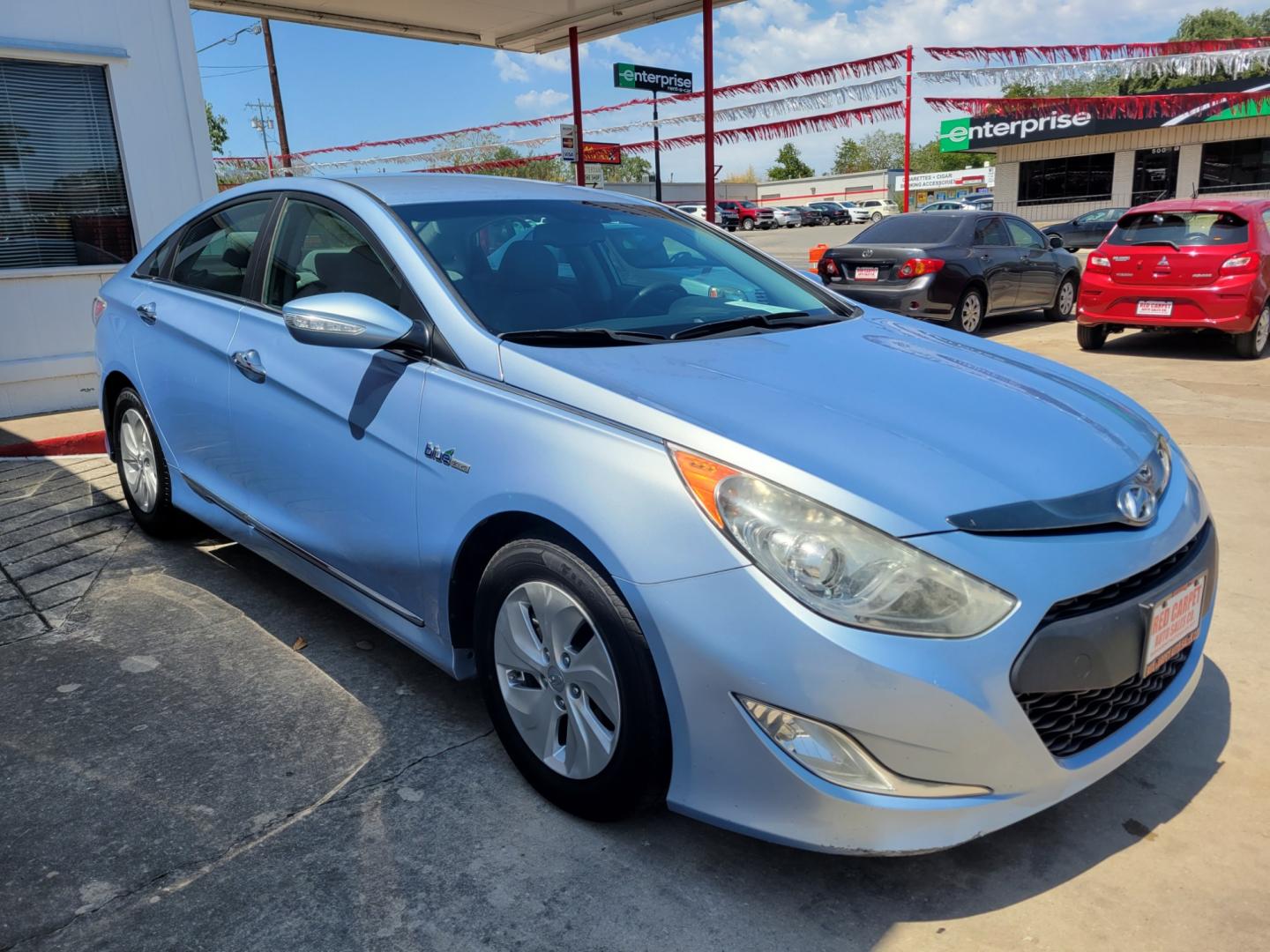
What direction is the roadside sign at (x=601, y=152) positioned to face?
toward the camera

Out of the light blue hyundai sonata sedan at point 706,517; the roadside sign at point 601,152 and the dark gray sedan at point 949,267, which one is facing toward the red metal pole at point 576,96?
the roadside sign

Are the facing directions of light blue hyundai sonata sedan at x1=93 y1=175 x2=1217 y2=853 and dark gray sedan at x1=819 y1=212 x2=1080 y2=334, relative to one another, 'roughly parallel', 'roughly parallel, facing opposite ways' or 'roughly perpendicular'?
roughly perpendicular

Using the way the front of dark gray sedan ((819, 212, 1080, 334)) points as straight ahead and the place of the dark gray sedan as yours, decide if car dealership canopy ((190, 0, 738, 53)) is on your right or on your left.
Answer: on your left

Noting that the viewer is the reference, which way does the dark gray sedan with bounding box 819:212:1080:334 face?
facing away from the viewer and to the right of the viewer

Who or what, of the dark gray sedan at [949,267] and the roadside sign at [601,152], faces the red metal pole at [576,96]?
the roadside sign

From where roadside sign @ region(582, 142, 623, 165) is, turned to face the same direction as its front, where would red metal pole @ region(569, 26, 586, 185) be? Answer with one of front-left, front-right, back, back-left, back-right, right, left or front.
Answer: front

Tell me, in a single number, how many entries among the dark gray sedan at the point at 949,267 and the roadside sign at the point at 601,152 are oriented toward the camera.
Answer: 1

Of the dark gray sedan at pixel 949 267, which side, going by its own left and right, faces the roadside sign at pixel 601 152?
left

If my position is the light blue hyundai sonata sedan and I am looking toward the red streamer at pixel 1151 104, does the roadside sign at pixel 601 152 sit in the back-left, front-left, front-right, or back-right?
front-left

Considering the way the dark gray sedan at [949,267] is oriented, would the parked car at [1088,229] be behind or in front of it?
in front

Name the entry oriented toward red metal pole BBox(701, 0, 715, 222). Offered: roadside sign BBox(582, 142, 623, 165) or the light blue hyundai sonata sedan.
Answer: the roadside sign

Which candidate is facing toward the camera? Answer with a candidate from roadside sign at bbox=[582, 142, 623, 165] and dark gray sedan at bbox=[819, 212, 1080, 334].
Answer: the roadside sign
